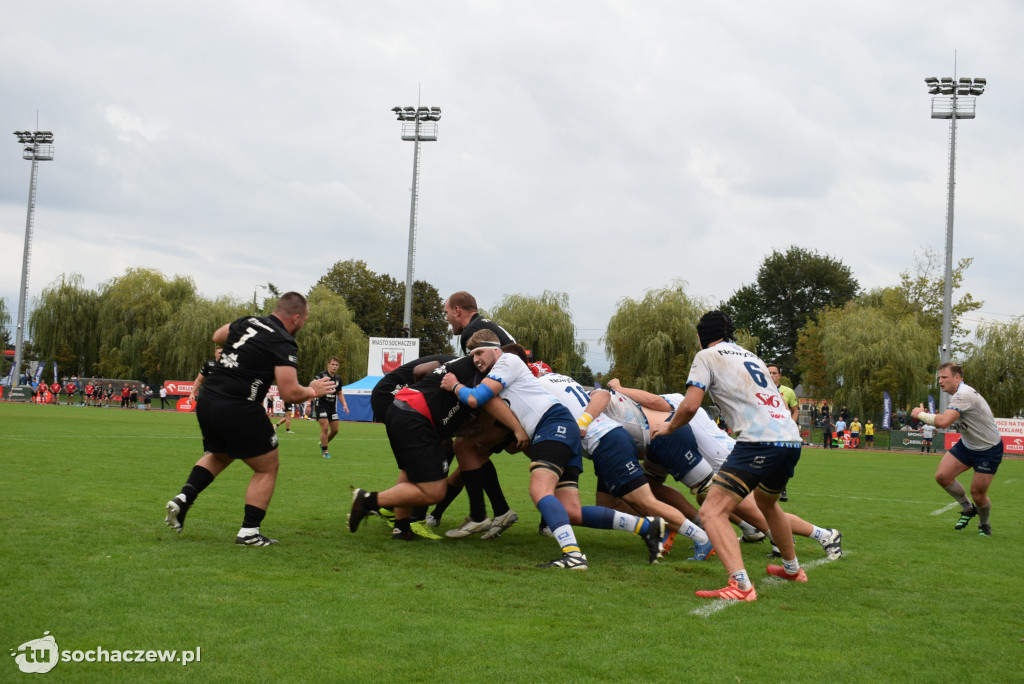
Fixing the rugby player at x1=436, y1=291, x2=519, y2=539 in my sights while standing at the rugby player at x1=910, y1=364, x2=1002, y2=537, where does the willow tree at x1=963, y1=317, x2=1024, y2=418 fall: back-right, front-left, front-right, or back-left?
back-right

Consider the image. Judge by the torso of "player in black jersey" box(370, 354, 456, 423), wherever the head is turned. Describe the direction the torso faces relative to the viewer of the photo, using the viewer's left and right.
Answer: facing to the right of the viewer

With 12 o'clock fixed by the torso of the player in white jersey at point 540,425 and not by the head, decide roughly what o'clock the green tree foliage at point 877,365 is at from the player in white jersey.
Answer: The green tree foliage is roughly at 4 o'clock from the player in white jersey.

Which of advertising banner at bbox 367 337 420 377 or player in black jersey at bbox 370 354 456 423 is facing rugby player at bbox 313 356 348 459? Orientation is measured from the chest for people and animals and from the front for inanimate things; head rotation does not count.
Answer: the advertising banner

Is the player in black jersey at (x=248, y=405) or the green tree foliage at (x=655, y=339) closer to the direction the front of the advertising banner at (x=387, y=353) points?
the player in black jersey

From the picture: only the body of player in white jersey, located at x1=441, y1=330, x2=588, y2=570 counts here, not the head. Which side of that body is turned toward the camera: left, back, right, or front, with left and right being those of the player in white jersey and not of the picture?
left

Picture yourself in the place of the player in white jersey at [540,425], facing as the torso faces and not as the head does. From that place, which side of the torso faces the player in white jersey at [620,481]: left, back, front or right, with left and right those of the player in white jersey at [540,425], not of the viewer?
back

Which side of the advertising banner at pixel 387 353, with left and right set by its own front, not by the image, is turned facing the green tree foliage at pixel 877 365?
left

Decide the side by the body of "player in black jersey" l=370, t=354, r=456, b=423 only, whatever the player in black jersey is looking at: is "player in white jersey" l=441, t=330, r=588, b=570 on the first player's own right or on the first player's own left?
on the first player's own right

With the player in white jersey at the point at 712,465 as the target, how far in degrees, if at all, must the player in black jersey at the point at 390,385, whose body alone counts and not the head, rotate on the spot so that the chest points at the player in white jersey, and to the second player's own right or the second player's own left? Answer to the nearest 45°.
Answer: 0° — they already face them

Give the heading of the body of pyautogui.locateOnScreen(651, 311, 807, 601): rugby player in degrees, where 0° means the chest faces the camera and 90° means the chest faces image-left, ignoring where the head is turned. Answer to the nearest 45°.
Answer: approximately 135°
